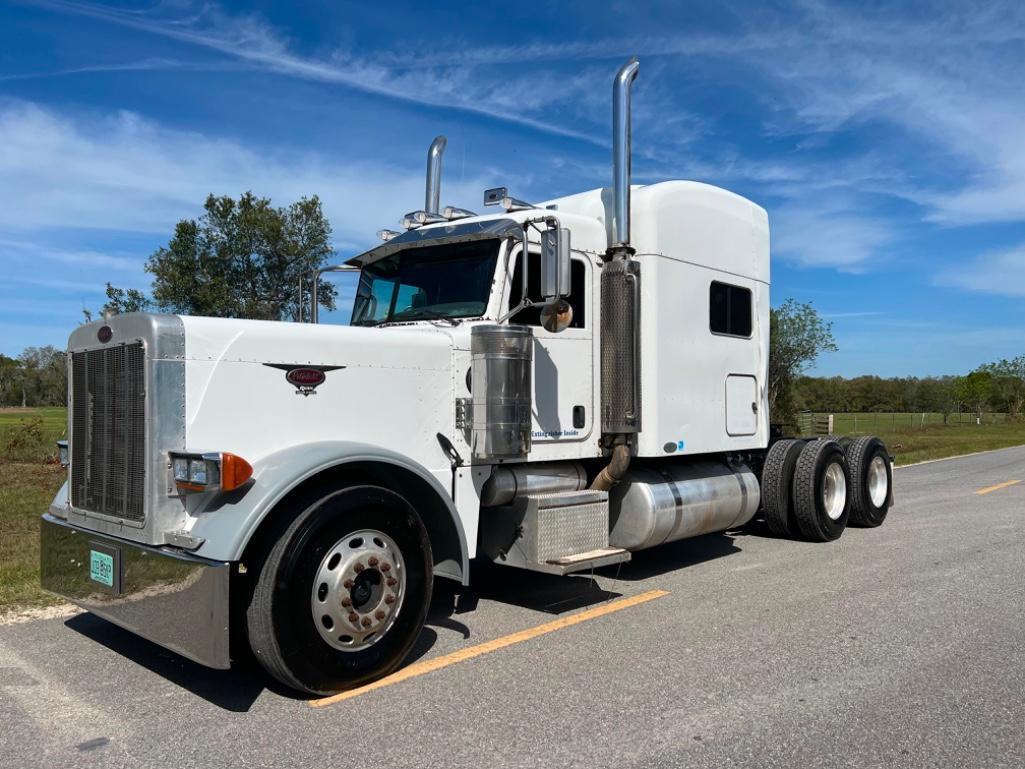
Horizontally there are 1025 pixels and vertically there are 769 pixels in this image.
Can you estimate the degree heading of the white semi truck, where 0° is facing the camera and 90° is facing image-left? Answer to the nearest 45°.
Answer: approximately 45°

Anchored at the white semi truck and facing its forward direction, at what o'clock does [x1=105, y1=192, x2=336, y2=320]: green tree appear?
The green tree is roughly at 4 o'clock from the white semi truck.

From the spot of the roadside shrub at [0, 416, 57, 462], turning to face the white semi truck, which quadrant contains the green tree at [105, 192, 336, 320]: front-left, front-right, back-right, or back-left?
back-left

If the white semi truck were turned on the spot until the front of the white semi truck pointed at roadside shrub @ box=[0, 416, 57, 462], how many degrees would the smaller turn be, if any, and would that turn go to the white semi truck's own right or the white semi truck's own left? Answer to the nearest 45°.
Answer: approximately 90° to the white semi truck's own right
